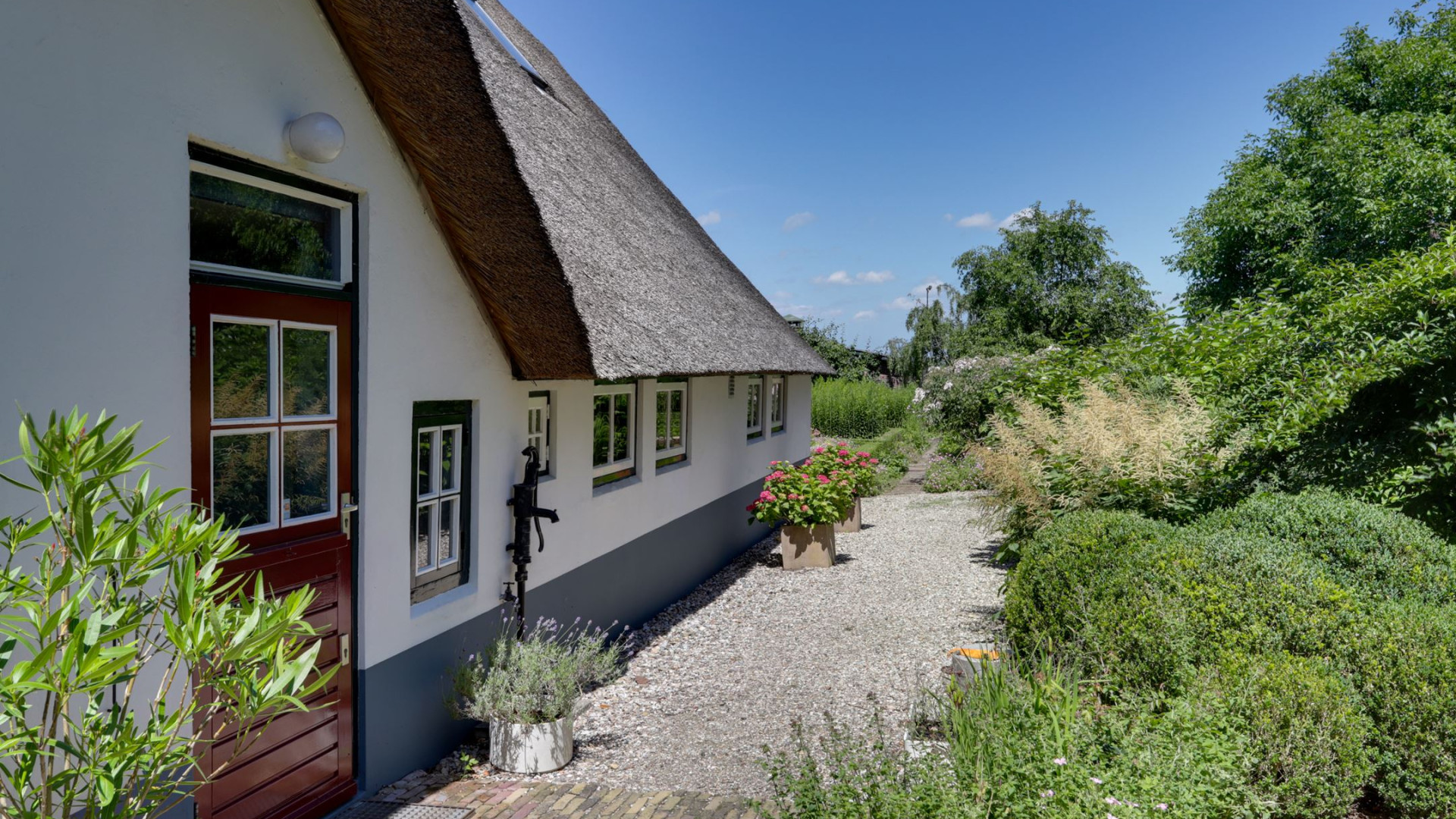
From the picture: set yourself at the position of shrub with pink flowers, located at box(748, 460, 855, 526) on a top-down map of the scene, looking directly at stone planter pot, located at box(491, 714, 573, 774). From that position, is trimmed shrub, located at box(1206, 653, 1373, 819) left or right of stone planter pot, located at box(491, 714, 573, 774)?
left

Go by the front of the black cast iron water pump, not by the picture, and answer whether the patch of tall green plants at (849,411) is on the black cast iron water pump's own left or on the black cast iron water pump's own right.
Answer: on the black cast iron water pump's own left

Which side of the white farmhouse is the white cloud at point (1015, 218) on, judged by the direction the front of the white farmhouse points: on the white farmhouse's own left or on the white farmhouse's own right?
on the white farmhouse's own left

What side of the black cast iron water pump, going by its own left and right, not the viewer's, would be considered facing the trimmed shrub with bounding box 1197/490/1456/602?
front

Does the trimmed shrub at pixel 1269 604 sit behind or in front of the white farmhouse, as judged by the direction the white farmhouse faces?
in front

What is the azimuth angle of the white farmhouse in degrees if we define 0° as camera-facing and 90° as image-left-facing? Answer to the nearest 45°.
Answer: approximately 315°

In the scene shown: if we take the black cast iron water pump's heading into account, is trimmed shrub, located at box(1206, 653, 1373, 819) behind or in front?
in front

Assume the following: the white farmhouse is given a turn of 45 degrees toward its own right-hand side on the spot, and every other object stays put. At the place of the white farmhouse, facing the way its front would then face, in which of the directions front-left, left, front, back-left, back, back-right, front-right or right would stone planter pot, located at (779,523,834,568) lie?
back-left

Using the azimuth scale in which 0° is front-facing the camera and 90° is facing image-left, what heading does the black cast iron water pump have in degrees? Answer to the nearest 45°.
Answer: approximately 270°

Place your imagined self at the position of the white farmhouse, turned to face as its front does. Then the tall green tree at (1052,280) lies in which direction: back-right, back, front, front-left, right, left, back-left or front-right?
left

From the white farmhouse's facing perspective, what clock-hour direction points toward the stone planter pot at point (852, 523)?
The stone planter pot is roughly at 9 o'clock from the white farmhouse.
